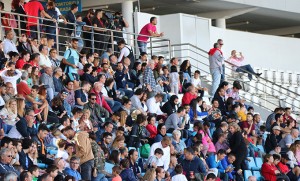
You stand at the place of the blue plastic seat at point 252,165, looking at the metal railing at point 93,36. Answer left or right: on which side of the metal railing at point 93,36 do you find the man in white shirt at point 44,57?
left

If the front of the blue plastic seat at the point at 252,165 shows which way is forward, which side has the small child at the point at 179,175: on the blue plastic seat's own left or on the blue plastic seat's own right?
on the blue plastic seat's own right

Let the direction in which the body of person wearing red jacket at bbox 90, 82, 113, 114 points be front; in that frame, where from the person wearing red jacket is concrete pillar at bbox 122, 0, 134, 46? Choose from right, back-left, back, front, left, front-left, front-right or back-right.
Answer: back-left

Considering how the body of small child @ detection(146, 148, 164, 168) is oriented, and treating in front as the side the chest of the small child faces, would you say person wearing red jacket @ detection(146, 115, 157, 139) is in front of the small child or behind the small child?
behind

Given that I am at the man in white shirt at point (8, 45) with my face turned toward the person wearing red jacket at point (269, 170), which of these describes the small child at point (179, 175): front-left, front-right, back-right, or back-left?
front-right

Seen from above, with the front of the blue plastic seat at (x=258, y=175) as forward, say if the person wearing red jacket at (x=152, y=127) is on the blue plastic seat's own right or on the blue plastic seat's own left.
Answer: on the blue plastic seat's own right

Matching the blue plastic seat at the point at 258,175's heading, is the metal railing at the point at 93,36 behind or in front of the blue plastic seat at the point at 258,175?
behind
